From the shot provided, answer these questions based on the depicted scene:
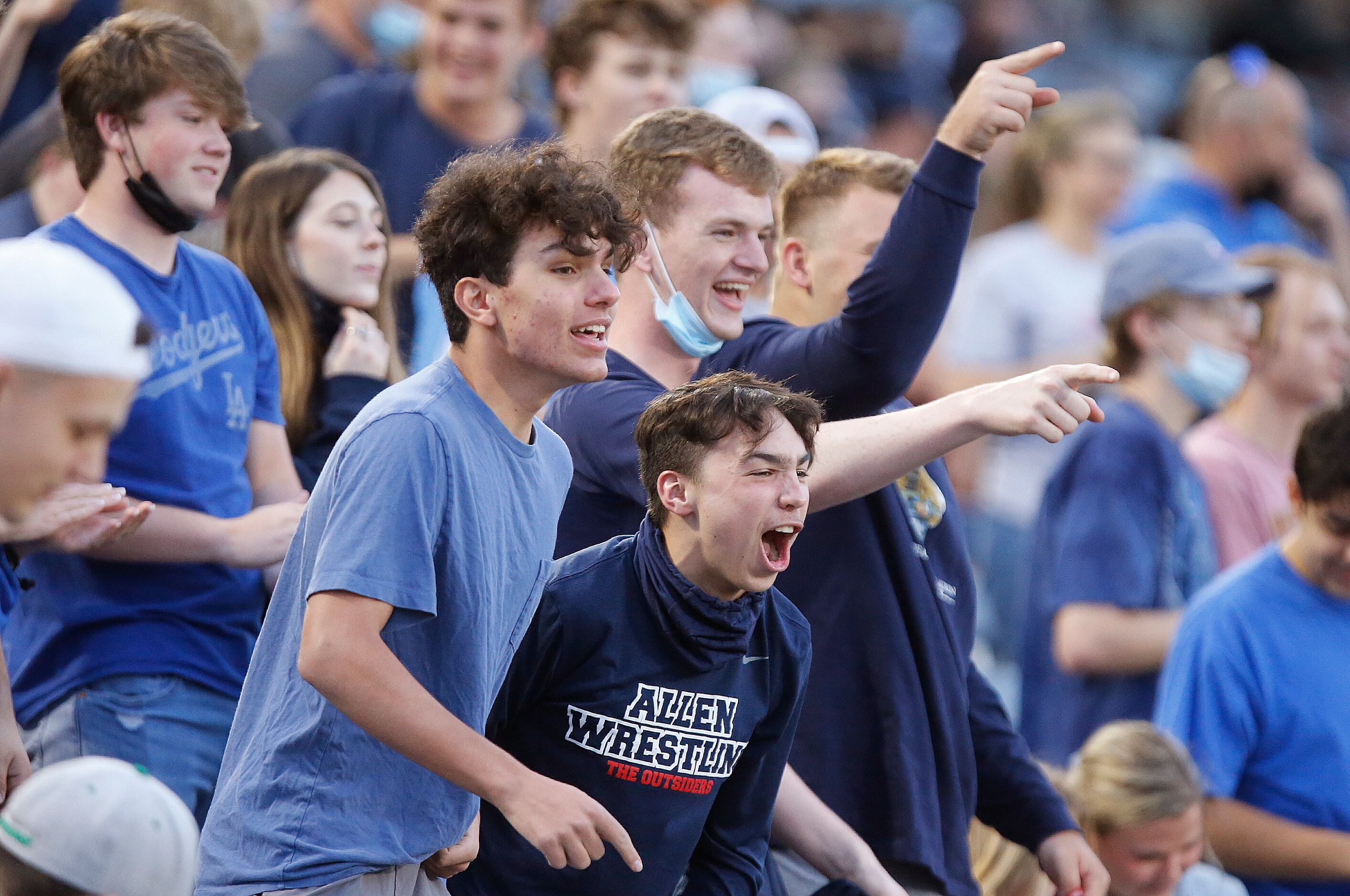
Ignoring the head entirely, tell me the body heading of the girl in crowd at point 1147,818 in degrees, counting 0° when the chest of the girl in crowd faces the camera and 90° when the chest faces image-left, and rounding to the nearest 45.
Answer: approximately 315°

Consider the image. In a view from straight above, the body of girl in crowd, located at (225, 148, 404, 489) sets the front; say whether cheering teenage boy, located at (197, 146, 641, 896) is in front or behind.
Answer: in front

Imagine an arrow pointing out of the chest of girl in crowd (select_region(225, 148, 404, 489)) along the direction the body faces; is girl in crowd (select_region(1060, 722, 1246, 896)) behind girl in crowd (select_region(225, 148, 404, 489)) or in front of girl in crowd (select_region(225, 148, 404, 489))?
in front

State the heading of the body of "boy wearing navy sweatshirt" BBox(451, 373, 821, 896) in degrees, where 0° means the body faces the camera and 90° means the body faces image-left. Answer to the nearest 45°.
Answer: approximately 315°

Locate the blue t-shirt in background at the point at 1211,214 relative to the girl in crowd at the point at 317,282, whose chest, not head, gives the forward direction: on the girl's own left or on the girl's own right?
on the girl's own left

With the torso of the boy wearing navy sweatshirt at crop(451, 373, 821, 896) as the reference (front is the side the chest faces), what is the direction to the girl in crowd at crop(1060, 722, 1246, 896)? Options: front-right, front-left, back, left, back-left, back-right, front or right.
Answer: left

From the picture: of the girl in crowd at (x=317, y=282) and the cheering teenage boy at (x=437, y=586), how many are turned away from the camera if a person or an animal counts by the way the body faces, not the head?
0

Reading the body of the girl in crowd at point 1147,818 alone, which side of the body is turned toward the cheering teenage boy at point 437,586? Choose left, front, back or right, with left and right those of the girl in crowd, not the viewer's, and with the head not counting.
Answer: right

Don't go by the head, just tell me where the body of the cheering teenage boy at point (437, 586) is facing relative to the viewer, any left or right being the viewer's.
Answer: facing the viewer and to the right of the viewer

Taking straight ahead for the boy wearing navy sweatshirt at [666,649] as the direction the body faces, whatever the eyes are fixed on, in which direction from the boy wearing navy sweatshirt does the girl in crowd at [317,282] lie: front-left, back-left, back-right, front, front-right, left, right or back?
back

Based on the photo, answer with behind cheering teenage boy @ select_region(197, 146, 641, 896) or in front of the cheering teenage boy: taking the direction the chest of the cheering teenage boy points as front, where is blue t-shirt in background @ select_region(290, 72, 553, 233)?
behind

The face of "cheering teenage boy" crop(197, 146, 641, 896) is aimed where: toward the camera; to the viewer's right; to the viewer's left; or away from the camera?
to the viewer's right

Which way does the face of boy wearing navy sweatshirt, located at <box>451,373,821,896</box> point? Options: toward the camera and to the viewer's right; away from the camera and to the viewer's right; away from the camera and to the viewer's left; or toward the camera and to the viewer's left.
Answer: toward the camera and to the viewer's right

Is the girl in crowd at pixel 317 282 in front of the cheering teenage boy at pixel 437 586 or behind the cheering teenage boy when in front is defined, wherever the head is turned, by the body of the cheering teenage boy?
behind

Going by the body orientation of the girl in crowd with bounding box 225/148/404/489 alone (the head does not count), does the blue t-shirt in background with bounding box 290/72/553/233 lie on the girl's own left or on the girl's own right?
on the girl's own left
